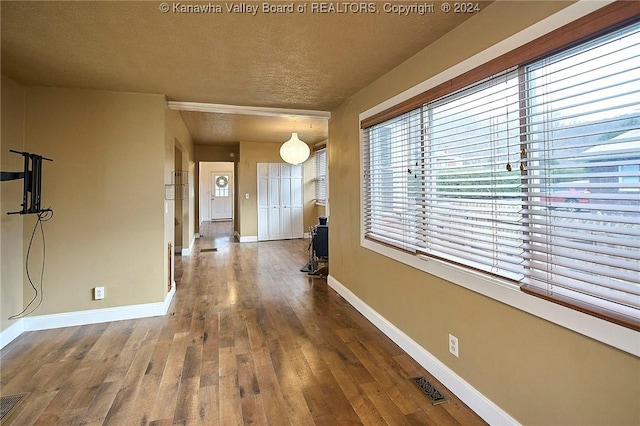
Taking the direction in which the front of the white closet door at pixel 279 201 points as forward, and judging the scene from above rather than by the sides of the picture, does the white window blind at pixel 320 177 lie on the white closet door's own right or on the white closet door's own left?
on the white closet door's own left

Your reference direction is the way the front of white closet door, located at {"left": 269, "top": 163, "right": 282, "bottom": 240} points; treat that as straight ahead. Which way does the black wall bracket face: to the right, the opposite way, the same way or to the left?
to the left

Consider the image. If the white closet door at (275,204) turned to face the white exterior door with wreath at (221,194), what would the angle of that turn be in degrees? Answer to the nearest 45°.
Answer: approximately 180°

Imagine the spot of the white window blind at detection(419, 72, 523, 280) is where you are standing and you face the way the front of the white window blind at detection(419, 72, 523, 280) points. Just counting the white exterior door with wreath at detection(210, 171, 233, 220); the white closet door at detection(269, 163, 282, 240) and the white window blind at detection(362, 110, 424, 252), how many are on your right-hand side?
3

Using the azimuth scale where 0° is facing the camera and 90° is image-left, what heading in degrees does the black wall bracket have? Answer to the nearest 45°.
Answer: approximately 315°

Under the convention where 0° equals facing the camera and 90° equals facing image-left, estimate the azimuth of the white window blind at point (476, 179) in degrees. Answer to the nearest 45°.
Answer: approximately 45°

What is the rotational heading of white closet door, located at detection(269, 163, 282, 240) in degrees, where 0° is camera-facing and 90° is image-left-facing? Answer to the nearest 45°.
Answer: approximately 0°

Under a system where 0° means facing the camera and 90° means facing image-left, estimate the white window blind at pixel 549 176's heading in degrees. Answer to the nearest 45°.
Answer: approximately 45°

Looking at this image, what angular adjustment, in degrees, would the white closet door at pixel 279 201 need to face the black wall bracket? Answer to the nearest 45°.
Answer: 0° — it already faces it
